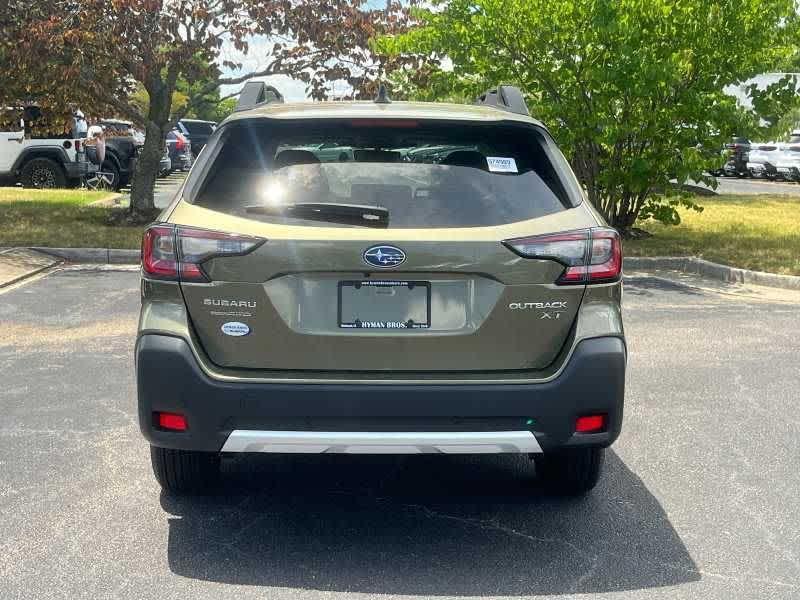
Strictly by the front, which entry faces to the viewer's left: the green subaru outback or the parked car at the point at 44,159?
the parked car

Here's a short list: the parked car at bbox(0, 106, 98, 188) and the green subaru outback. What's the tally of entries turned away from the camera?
1

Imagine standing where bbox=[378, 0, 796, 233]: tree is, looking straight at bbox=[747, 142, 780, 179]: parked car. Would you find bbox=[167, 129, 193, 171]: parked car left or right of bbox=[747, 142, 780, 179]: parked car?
left

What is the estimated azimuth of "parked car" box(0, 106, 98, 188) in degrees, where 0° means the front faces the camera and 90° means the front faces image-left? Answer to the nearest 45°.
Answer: approximately 90°

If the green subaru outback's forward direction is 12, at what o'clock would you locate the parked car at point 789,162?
The parked car is roughly at 1 o'clock from the green subaru outback.

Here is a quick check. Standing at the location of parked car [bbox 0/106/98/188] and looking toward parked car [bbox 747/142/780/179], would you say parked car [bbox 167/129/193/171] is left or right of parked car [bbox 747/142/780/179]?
left

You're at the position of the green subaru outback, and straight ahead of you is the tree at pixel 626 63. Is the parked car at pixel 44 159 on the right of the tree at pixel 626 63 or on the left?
left

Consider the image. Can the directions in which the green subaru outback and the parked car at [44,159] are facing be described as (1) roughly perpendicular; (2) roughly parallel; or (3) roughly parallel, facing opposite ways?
roughly perpendicular

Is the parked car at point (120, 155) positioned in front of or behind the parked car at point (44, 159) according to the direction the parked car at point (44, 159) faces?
behind

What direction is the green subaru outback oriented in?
away from the camera
